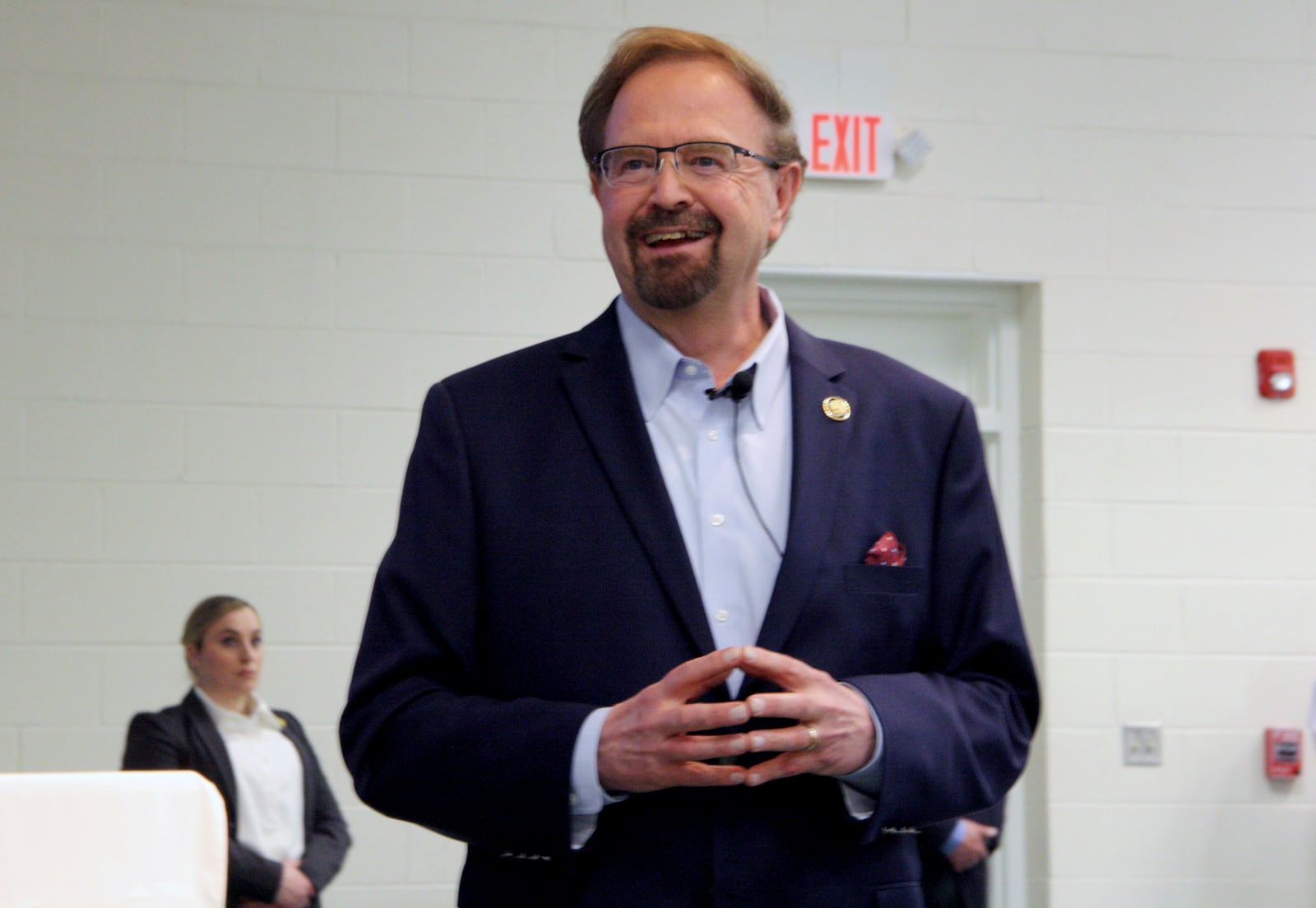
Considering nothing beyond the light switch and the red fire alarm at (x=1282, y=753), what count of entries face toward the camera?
2

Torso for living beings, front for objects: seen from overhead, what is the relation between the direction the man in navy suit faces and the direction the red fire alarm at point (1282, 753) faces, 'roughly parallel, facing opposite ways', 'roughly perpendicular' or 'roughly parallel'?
roughly parallel

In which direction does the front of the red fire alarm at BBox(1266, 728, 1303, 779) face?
toward the camera

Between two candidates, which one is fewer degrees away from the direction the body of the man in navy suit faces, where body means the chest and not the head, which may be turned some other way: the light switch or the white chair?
the white chair

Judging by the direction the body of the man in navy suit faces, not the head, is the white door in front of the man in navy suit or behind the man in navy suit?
behind

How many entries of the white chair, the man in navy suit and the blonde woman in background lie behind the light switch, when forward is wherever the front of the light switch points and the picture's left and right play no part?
0

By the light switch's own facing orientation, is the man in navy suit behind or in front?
in front

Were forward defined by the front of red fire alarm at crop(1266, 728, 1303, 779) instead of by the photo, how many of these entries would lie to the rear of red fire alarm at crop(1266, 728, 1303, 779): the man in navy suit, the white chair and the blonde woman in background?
0

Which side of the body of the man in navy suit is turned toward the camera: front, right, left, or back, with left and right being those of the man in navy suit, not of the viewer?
front

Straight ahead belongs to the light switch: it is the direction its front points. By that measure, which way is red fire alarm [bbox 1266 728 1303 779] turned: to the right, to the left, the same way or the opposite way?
the same way

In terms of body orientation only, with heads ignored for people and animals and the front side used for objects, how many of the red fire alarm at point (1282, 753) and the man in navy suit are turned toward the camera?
2

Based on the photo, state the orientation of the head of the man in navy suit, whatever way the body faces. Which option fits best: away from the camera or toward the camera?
toward the camera

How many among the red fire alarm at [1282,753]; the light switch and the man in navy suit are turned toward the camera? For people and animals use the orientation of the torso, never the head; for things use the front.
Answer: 3

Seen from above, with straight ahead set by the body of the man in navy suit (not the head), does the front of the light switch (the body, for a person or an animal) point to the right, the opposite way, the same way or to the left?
the same way
